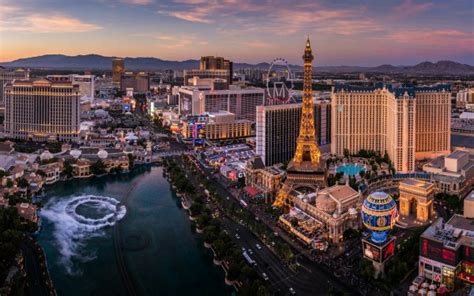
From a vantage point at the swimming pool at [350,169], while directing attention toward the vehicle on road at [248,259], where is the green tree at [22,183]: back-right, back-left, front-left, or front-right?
front-right

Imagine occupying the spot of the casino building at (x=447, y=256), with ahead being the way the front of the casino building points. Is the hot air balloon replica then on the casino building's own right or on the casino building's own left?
on the casino building's own right

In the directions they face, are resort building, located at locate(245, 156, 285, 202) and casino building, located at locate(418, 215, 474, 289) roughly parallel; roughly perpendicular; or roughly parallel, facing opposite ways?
roughly parallel

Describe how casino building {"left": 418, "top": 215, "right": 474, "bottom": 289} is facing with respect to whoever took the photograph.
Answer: facing the viewer and to the left of the viewer

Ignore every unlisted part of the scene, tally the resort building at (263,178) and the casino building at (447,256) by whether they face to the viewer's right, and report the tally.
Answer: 0

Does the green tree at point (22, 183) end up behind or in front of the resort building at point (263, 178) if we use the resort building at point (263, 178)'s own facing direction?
in front

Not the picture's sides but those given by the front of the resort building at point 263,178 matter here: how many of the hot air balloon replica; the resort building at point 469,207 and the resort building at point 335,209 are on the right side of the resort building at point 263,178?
0

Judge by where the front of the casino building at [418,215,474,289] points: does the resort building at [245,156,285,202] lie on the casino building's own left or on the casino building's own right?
on the casino building's own right

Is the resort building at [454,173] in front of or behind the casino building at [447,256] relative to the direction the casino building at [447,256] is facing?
behind
